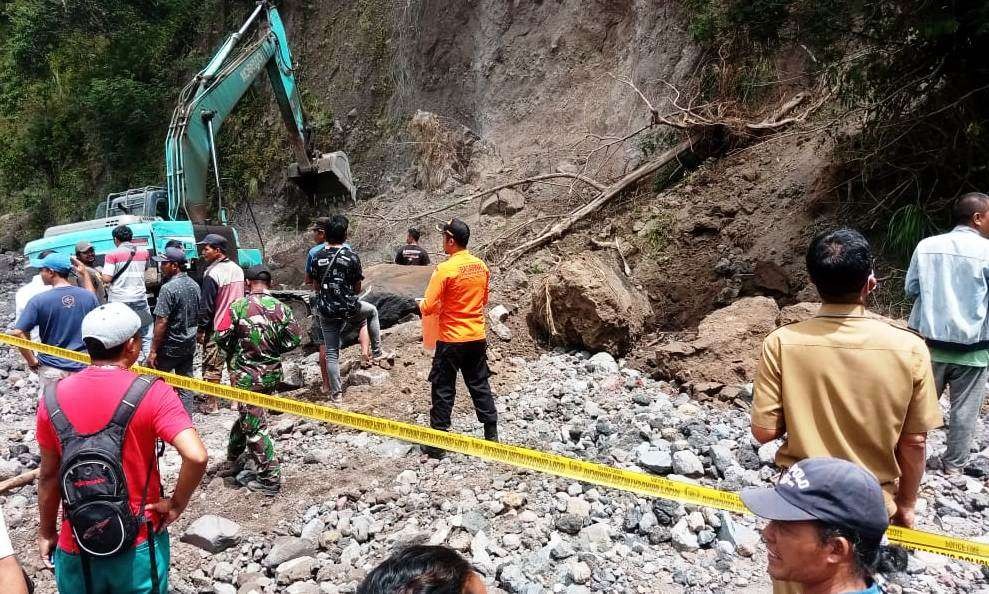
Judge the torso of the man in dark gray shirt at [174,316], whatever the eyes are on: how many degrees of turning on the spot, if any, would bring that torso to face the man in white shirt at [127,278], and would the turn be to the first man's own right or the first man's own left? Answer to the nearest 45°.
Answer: approximately 45° to the first man's own right

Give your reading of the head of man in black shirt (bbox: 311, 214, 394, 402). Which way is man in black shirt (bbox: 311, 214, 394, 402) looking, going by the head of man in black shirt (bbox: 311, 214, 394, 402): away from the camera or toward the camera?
away from the camera

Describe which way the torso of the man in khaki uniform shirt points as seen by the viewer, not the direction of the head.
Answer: away from the camera

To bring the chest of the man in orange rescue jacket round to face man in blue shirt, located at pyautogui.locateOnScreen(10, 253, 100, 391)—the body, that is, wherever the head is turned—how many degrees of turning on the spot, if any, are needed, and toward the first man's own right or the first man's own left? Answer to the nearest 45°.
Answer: approximately 45° to the first man's own left
